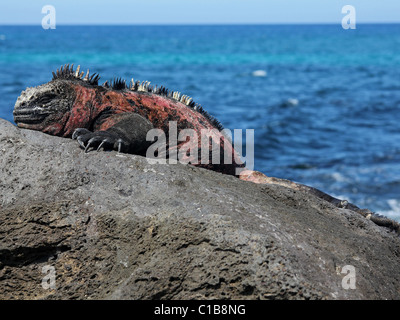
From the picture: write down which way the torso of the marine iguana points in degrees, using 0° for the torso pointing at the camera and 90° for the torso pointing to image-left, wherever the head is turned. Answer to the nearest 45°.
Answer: approximately 90°
